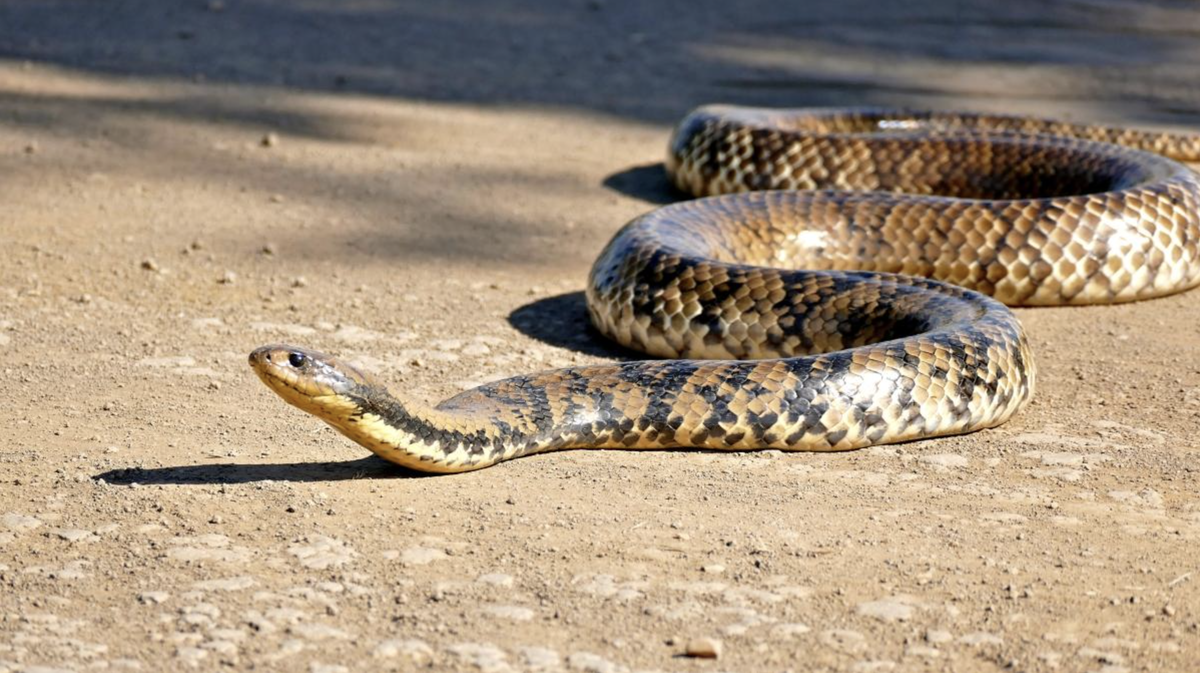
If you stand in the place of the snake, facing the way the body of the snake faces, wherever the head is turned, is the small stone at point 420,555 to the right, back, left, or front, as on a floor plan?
left

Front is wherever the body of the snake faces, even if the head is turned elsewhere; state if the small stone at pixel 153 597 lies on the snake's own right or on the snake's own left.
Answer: on the snake's own left

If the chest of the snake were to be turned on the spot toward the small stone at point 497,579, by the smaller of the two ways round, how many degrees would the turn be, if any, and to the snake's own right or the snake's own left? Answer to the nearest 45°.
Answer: approximately 90° to the snake's own left

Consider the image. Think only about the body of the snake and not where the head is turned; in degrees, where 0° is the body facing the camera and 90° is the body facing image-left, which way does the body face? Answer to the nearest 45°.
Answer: approximately 90°

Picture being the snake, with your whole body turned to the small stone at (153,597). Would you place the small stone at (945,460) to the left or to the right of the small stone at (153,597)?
left

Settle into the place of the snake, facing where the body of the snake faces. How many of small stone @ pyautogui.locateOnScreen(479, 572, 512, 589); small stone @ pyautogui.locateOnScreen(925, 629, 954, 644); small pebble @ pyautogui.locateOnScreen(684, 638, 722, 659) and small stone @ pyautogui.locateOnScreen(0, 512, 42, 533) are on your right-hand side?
0

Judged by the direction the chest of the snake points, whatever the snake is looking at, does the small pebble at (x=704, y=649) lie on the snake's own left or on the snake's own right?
on the snake's own left

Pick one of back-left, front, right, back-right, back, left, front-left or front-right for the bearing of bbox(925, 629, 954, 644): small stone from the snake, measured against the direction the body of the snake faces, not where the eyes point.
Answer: left

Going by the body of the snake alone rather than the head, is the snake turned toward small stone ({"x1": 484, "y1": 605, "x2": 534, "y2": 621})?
no

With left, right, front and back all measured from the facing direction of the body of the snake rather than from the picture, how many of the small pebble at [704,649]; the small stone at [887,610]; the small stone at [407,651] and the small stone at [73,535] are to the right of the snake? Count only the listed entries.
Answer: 0

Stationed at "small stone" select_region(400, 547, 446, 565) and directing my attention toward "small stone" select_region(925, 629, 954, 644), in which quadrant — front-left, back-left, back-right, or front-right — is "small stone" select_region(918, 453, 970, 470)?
front-left

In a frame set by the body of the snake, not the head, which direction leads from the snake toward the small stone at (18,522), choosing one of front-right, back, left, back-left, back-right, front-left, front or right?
front-left

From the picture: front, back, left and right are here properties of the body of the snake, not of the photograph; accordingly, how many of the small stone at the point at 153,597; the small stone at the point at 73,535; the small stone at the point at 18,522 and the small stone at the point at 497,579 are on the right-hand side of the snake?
0

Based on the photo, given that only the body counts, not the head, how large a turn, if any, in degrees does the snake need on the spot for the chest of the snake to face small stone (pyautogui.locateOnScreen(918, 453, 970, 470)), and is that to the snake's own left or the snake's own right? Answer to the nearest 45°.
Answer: approximately 90° to the snake's own left

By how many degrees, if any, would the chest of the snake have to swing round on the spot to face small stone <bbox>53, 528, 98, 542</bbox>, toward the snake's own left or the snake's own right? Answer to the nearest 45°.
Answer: approximately 45° to the snake's own left

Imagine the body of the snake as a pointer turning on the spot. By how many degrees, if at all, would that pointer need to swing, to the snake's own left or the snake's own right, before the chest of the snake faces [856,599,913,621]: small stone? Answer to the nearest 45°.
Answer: approximately 90° to the snake's own left

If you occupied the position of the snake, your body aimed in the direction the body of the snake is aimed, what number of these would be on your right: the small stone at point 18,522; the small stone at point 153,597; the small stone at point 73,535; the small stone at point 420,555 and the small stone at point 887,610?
0
